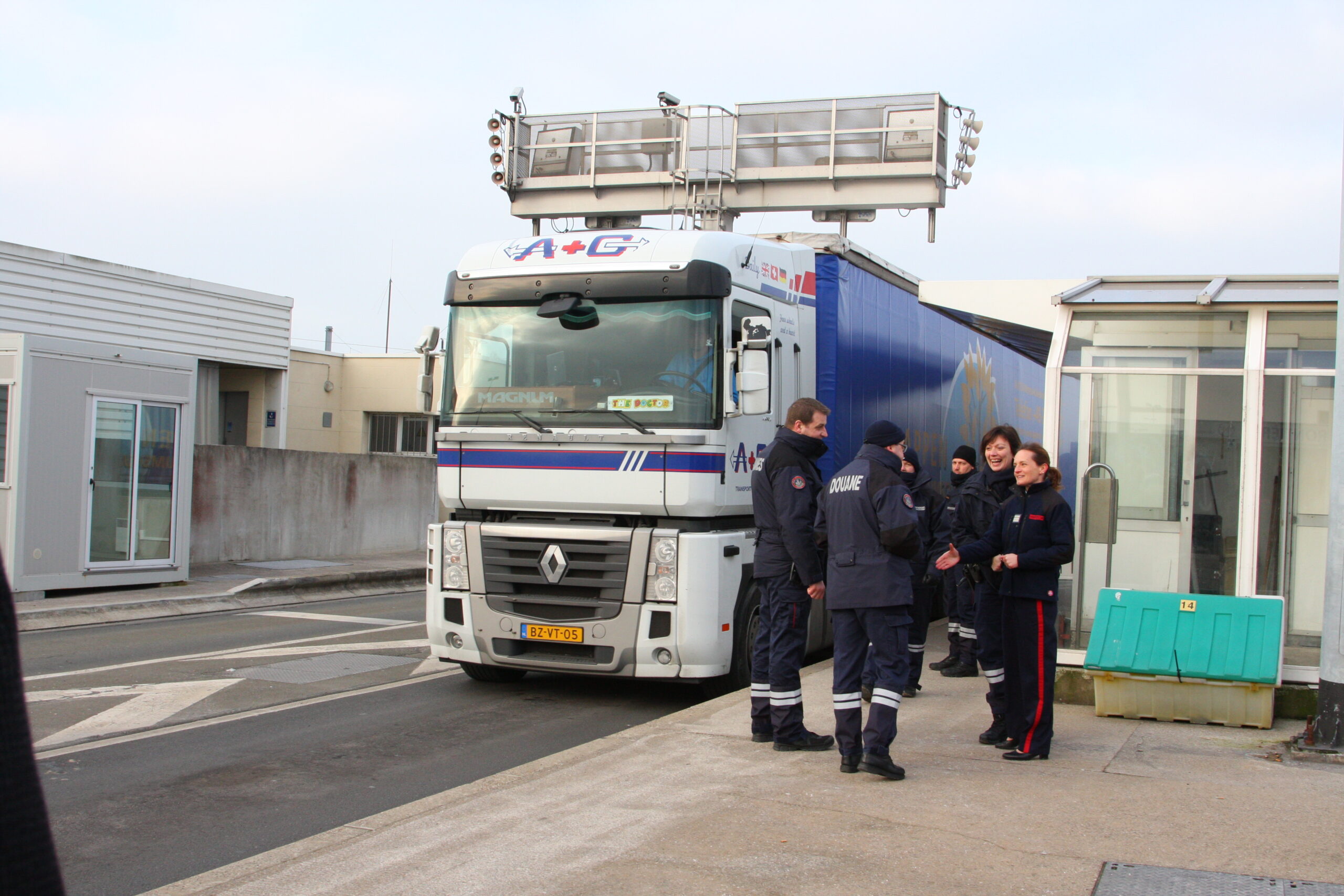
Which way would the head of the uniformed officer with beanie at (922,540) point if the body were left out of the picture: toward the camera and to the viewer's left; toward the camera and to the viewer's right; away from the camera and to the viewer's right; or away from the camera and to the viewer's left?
toward the camera and to the viewer's left

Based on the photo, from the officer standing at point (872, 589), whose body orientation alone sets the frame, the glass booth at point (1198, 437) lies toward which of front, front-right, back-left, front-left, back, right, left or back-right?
front

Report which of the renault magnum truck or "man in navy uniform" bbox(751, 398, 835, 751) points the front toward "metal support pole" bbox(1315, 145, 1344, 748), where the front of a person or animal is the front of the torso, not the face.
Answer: the man in navy uniform

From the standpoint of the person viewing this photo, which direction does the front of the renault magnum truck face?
facing the viewer and to the left of the viewer

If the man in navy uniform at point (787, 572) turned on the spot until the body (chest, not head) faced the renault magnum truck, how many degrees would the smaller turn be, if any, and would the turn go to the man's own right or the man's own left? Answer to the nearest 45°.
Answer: approximately 135° to the man's own left

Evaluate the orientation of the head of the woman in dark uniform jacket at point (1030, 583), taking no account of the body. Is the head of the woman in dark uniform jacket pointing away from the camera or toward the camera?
toward the camera

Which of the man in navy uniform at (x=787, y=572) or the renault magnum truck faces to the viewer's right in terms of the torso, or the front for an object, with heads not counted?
the man in navy uniform

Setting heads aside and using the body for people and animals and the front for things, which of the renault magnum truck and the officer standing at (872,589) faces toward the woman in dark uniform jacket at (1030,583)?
the officer standing

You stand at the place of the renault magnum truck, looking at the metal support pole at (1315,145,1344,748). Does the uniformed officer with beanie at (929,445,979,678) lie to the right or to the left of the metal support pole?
left

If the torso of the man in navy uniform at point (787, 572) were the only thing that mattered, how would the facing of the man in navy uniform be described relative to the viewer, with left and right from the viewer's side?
facing to the right of the viewer

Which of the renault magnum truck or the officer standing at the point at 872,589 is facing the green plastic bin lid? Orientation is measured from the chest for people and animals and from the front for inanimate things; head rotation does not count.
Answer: the officer standing

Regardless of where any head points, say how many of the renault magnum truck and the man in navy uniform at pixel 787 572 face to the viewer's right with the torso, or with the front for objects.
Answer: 1

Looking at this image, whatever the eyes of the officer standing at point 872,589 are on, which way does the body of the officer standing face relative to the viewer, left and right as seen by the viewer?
facing away from the viewer and to the right of the viewer

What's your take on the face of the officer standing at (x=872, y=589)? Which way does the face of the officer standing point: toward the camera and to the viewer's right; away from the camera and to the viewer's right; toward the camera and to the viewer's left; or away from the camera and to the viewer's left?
away from the camera and to the viewer's right

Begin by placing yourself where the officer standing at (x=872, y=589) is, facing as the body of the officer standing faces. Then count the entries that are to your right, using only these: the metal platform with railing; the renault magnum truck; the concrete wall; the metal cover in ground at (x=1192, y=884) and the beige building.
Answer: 1

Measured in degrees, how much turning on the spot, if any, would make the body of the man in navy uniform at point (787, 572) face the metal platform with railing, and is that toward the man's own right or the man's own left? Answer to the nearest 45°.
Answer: approximately 90° to the man's own left

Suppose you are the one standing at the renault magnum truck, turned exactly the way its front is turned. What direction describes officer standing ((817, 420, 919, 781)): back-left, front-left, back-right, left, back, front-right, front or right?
left

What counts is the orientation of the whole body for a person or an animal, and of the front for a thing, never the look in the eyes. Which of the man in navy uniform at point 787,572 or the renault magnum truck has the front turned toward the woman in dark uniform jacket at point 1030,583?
the man in navy uniform

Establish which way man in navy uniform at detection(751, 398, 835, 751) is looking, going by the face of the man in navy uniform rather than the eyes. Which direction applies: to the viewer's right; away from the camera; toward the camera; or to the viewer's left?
to the viewer's right

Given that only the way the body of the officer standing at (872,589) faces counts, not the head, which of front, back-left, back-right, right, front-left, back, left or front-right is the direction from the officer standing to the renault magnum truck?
left
